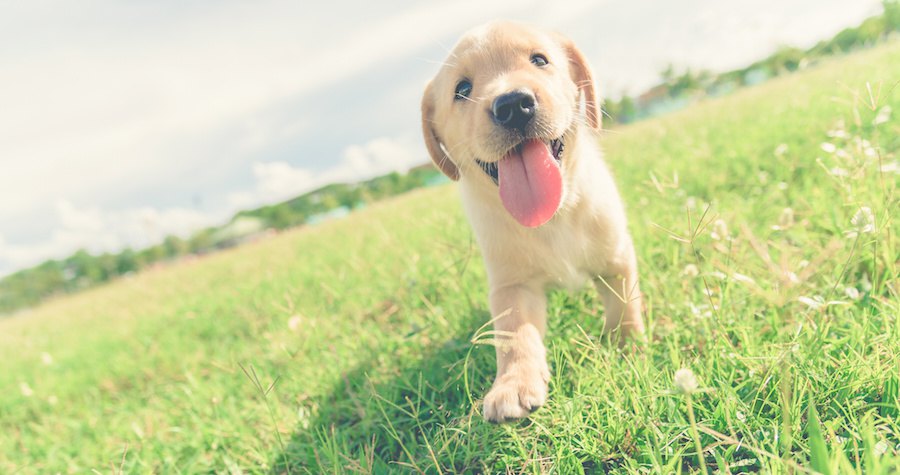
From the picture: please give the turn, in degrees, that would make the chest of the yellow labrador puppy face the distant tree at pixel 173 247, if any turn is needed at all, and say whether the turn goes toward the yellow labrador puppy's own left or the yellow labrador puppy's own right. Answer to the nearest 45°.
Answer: approximately 135° to the yellow labrador puppy's own right

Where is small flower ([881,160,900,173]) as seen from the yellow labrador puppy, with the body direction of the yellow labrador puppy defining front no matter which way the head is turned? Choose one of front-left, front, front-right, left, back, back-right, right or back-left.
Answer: left

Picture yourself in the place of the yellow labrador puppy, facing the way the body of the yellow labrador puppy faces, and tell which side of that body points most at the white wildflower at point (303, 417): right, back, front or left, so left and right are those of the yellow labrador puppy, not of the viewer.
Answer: right

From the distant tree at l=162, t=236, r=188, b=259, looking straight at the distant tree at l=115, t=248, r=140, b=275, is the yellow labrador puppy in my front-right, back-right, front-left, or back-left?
back-left

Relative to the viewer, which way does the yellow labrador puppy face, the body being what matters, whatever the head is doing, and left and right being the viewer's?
facing the viewer

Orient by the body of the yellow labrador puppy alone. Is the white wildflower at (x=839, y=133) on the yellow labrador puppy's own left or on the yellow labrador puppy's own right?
on the yellow labrador puppy's own left

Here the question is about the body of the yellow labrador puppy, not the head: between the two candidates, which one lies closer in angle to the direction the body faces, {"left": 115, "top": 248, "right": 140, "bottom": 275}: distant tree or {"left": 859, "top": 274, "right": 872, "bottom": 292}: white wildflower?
the white wildflower

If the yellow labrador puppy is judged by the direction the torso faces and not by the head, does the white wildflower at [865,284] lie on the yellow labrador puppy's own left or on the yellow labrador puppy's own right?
on the yellow labrador puppy's own left
